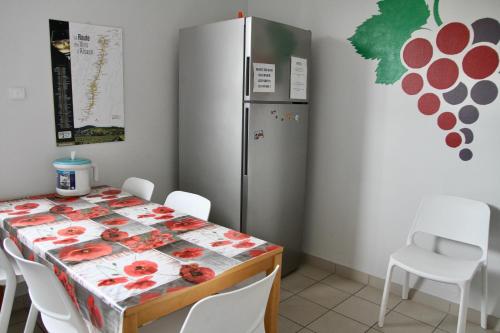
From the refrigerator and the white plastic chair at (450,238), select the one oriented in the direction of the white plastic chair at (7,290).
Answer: the white plastic chair at (450,238)

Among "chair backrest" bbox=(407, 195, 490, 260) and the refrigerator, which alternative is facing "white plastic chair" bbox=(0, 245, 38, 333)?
the chair backrest

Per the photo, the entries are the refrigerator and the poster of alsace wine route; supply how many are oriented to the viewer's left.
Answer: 0

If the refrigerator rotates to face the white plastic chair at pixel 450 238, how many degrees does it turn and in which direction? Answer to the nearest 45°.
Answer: approximately 45° to its left

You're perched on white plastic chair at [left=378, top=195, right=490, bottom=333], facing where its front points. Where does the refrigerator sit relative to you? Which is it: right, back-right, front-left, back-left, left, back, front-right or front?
front-right

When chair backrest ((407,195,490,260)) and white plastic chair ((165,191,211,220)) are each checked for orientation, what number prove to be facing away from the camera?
0

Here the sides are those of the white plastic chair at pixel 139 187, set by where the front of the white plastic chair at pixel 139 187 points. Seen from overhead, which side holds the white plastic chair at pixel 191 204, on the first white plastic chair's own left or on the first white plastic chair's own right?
on the first white plastic chair's own left

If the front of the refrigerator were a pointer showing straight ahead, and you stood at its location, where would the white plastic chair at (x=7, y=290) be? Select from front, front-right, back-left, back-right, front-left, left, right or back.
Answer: right

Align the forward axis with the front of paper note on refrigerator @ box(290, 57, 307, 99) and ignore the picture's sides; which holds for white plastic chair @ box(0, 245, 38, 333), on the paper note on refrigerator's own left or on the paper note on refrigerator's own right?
on the paper note on refrigerator's own right

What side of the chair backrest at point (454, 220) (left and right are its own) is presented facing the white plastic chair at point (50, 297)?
front

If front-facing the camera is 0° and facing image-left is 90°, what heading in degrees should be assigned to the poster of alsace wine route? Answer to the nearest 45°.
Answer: approximately 315°

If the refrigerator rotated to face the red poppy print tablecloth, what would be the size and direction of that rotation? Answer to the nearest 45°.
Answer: approximately 90° to its right

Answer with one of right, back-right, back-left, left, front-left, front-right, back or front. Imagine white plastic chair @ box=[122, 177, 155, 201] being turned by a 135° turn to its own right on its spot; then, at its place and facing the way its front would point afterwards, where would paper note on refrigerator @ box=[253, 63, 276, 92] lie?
right

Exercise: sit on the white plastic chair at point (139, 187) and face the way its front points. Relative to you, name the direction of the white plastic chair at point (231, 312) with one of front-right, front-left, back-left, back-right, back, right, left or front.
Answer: front-left
